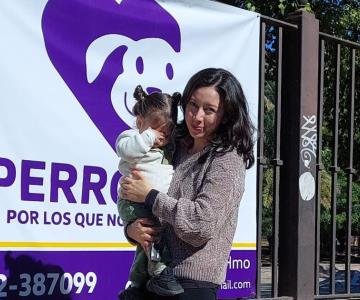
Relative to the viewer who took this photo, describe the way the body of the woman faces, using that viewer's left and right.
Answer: facing the viewer and to the left of the viewer
